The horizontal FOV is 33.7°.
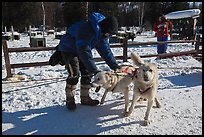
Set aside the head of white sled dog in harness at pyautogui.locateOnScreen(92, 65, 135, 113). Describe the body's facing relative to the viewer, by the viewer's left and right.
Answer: facing to the left of the viewer

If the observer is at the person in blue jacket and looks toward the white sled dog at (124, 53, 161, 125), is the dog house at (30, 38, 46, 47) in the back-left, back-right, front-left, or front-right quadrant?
back-left

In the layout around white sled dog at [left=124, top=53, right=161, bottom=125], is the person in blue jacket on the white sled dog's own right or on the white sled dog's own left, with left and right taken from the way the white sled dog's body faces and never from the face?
on the white sled dog's own right

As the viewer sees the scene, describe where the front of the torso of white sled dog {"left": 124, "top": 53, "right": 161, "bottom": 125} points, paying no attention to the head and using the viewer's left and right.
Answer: facing the viewer

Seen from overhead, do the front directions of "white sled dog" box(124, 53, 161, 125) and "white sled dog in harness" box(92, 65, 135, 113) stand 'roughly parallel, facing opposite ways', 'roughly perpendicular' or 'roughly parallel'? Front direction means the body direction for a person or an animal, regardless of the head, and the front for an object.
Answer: roughly perpendicular
